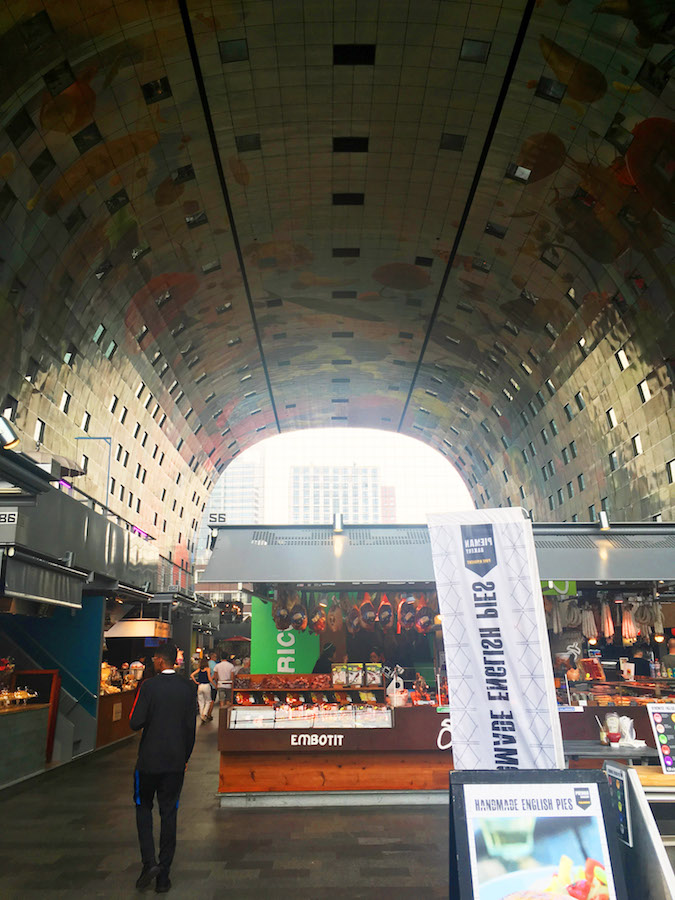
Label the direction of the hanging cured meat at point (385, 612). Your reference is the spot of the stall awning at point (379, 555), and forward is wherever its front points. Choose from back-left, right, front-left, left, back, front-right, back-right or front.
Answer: back

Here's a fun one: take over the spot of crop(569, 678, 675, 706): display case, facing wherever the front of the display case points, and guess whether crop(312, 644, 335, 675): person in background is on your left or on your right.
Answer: on your right

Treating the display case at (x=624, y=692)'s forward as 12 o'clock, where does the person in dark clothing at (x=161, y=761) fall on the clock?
The person in dark clothing is roughly at 1 o'clock from the display case.

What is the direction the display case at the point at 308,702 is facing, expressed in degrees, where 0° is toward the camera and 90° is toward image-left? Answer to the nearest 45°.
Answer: approximately 0°

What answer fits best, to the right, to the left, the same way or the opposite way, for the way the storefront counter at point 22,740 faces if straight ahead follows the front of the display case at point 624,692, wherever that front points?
to the left

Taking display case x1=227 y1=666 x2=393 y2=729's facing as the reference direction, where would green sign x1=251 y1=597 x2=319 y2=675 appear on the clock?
The green sign is roughly at 6 o'clock from the display case.

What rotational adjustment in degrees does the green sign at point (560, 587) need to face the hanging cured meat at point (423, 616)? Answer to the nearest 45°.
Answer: approximately 90° to its right

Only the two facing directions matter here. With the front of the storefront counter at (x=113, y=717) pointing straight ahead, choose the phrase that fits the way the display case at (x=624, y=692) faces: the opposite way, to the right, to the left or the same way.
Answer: to the right

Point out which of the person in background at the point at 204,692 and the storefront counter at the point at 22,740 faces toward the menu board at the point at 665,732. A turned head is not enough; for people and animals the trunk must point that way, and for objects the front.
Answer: the storefront counter

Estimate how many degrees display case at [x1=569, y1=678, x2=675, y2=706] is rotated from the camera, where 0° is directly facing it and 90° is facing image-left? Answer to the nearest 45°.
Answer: approximately 0°

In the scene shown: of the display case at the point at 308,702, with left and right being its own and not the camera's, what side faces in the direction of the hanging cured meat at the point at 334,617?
back

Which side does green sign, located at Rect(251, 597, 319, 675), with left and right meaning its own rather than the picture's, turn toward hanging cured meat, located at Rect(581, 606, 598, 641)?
left
